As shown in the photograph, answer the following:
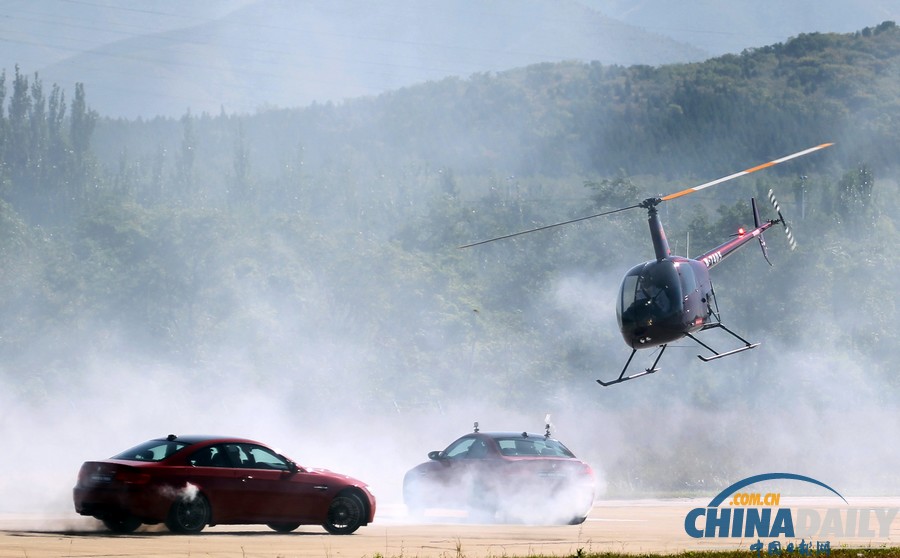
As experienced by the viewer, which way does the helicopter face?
facing the viewer and to the left of the viewer

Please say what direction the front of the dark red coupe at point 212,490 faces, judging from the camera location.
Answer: facing away from the viewer and to the right of the viewer

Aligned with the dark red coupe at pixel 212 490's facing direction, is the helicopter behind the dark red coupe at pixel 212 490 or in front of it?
in front

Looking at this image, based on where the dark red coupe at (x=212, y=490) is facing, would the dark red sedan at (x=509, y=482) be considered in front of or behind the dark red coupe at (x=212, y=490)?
in front

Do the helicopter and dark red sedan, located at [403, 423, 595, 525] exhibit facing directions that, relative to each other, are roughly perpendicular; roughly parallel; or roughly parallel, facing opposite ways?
roughly perpendicular

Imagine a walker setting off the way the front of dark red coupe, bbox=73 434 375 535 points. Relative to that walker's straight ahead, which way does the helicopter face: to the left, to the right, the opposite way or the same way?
the opposite way

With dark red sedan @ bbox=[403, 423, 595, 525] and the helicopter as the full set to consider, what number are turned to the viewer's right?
0
